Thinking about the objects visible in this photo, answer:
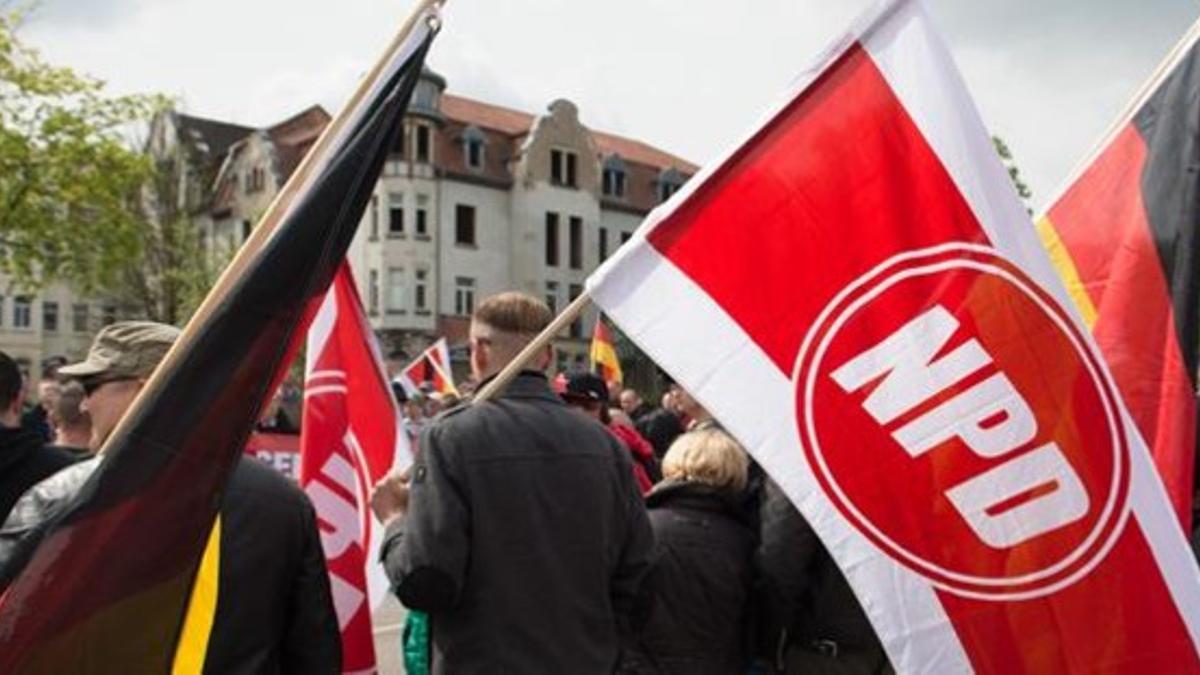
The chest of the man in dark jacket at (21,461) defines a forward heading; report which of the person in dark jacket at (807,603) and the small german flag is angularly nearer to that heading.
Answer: the small german flag

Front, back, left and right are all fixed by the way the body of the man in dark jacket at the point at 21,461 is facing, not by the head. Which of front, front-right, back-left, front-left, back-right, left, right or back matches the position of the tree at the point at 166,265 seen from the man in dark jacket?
front

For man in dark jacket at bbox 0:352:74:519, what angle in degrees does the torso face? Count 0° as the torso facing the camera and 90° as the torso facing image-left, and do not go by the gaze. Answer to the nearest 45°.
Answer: approximately 180°

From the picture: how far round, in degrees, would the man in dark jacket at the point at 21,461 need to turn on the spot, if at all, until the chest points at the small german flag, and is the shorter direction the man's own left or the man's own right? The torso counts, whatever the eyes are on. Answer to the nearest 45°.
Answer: approximately 45° to the man's own right
